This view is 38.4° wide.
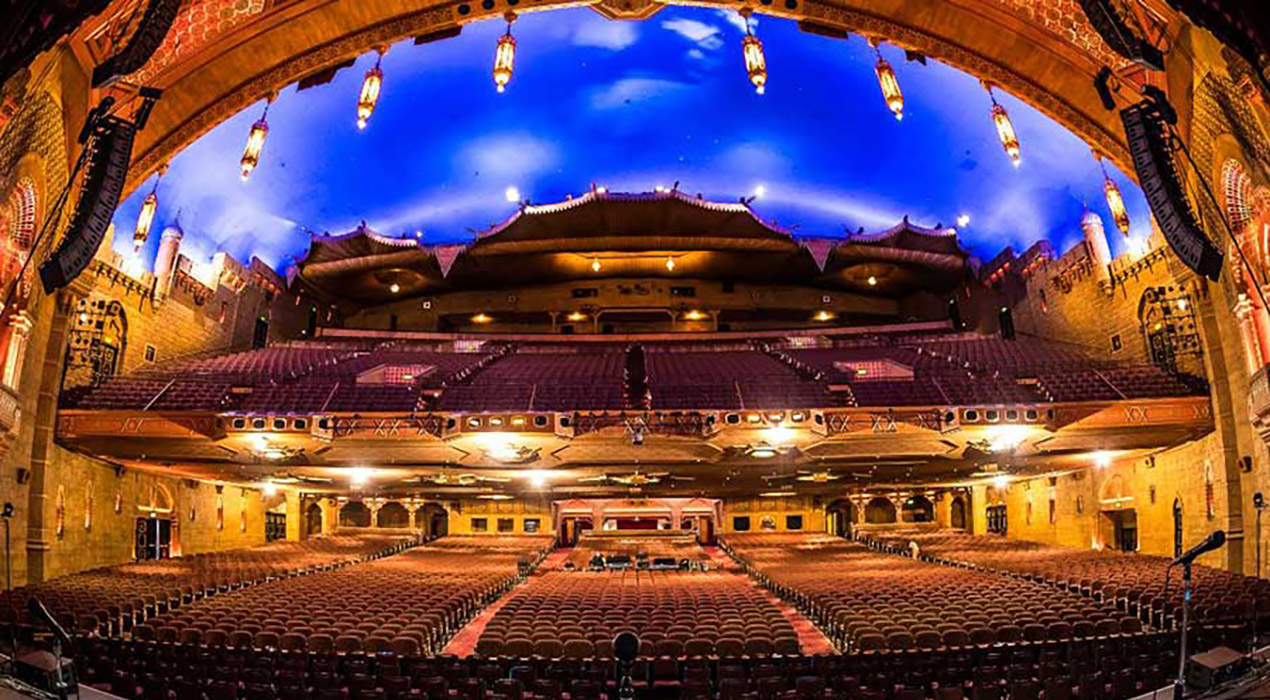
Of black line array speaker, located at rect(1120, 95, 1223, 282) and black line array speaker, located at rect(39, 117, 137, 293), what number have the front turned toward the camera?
0

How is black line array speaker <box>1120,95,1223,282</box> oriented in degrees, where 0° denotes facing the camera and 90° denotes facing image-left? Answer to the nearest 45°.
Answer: approximately 135°

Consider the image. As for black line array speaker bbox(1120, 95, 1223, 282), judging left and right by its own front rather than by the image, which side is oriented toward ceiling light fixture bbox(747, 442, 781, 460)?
front

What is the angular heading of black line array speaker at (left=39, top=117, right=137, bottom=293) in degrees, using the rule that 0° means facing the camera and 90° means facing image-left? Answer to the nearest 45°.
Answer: approximately 225°

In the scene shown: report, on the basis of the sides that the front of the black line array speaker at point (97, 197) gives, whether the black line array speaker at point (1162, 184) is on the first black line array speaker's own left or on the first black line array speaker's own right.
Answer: on the first black line array speaker's own right

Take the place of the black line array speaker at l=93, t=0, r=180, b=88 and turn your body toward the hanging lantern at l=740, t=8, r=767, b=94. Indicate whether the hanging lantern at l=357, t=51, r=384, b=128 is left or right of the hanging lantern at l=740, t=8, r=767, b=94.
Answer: left
